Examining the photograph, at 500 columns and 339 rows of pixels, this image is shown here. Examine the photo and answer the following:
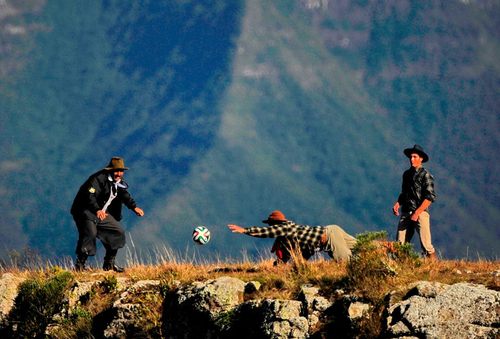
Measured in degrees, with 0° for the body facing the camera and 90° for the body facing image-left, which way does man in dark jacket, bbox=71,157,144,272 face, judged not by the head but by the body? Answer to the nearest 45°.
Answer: approximately 315°

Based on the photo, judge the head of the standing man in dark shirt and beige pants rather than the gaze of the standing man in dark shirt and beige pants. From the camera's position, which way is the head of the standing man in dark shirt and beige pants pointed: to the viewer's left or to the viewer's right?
to the viewer's left

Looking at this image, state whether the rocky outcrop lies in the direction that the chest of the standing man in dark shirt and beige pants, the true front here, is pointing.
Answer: yes

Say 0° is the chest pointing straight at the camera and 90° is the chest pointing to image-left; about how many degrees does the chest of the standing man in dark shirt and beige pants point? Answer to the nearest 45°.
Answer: approximately 45°

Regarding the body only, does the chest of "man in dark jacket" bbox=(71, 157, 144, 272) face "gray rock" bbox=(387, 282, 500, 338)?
yes
